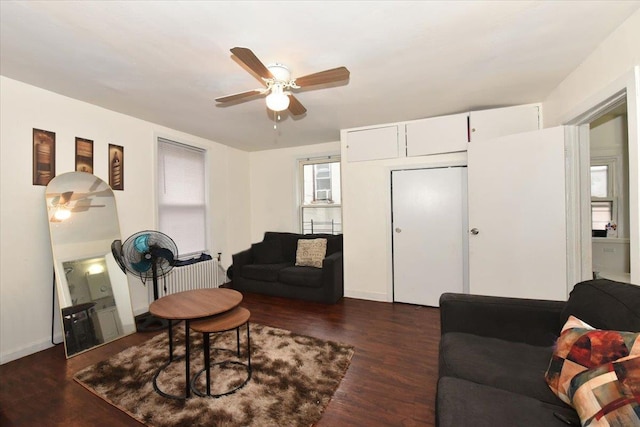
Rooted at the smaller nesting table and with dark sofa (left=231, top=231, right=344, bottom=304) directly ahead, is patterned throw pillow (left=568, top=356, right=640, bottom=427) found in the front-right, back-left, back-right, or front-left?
back-right

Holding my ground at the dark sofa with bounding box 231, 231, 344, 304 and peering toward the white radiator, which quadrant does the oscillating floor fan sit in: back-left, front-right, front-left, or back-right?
front-left

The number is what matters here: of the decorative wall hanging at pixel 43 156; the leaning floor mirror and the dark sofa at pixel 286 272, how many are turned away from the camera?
0

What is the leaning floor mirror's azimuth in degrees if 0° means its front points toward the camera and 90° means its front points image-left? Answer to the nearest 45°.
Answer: approximately 315°

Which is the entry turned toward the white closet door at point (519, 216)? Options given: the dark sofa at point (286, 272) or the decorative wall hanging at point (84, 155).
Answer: the decorative wall hanging

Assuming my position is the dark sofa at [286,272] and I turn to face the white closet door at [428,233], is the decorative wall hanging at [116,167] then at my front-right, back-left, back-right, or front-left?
back-right

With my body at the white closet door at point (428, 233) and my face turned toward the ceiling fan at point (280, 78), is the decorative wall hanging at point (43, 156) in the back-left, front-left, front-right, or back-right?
front-right

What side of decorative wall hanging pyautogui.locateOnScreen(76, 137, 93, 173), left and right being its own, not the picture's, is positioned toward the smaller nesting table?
front

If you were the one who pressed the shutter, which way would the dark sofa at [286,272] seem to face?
facing the viewer and to the left of the viewer

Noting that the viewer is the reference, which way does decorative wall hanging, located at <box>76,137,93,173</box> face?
facing the viewer and to the right of the viewer

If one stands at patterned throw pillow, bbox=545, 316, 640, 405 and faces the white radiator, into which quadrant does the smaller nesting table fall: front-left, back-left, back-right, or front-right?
front-left

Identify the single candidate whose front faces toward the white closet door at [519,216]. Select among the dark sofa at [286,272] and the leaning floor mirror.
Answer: the leaning floor mirror

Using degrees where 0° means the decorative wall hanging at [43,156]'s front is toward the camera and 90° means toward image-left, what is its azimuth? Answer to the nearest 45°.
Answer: approximately 315°

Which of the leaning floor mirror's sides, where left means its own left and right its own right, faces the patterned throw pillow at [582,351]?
front

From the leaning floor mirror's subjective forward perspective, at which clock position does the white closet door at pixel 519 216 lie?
The white closet door is roughly at 12 o'clock from the leaning floor mirror.
